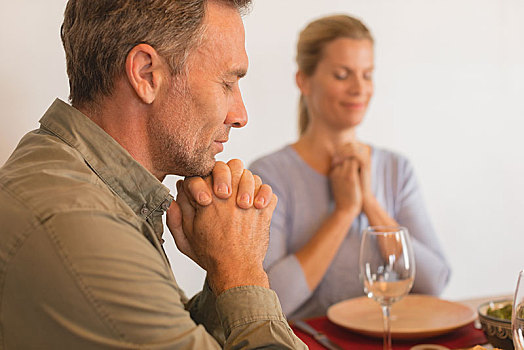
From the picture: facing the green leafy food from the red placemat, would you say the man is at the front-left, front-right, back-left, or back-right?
back-right

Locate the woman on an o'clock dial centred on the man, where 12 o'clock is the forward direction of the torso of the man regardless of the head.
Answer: The woman is roughly at 10 o'clock from the man.

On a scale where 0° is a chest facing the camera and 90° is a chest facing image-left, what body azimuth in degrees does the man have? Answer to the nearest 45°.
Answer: approximately 270°

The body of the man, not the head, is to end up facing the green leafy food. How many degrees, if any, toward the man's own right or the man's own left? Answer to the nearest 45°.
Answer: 0° — they already face it

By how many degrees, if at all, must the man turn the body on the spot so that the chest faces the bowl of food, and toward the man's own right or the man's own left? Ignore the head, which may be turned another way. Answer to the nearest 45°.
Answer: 0° — they already face it

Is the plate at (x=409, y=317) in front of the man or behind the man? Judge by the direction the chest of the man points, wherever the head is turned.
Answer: in front

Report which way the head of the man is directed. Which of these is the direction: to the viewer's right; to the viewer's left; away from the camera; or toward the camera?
to the viewer's right
